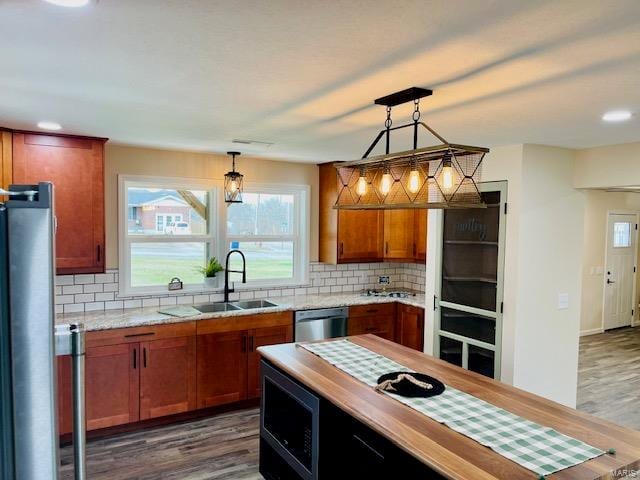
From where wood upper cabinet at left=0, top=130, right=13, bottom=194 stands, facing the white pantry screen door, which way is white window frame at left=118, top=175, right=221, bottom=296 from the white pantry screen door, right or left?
left

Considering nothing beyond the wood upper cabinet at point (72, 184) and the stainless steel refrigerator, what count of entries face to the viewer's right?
1

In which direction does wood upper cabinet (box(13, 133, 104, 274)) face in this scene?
toward the camera

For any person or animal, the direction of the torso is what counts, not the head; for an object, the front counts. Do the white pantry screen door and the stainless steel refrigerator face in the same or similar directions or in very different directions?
very different directions

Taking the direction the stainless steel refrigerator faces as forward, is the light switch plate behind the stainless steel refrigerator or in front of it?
in front

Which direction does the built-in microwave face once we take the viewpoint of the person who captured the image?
facing the viewer and to the left of the viewer

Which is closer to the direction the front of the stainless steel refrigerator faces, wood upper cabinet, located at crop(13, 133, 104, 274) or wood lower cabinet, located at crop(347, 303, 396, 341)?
the wood lower cabinet

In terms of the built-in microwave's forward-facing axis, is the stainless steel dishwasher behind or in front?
behind

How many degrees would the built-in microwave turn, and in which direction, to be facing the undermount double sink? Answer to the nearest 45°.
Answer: approximately 135° to its right

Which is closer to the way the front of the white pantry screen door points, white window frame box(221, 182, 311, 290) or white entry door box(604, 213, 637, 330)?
the white window frame

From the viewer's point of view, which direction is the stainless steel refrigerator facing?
to the viewer's right

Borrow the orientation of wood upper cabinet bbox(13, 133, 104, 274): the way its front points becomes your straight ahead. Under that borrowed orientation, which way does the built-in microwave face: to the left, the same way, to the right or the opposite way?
to the right
